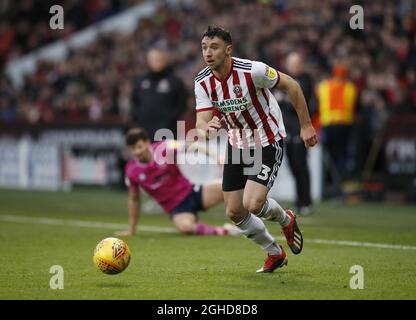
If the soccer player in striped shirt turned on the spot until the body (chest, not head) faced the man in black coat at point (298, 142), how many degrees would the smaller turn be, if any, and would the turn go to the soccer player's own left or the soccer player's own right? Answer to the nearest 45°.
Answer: approximately 135° to the soccer player's own right

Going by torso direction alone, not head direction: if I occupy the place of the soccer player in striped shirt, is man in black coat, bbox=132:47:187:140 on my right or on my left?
on my right

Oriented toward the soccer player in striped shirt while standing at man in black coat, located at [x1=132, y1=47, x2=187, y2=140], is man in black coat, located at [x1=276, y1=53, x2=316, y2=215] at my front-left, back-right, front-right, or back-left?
front-left

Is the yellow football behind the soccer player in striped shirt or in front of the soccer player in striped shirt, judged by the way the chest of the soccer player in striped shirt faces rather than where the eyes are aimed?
in front

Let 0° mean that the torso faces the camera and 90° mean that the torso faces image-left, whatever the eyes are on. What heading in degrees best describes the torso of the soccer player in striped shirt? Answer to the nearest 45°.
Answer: approximately 45°

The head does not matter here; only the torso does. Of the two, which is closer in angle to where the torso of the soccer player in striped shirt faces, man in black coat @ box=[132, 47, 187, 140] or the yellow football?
the yellow football

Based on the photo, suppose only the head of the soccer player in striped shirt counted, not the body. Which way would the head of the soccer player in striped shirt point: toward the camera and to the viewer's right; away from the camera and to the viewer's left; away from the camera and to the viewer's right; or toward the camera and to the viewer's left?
toward the camera and to the viewer's left
